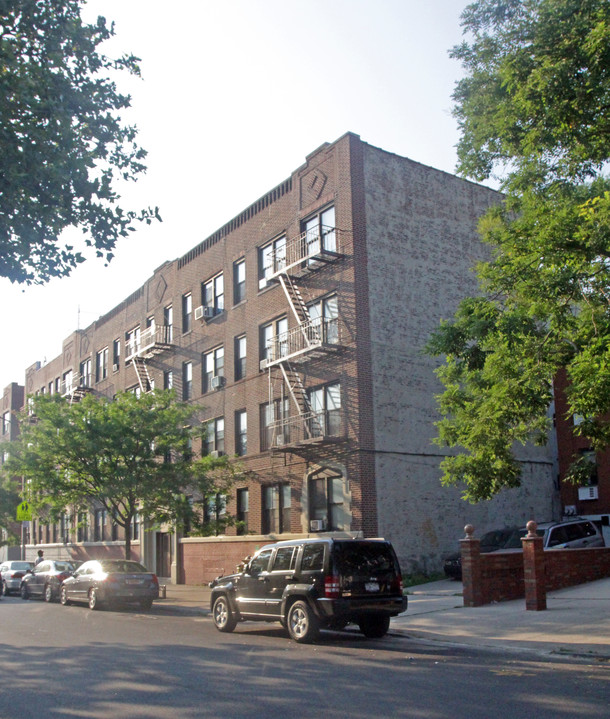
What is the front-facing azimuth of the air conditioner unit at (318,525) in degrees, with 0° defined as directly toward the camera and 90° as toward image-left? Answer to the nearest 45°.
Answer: approximately 45°

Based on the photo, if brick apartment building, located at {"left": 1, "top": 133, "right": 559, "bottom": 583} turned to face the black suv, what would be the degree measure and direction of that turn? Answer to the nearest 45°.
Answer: approximately 45° to its left

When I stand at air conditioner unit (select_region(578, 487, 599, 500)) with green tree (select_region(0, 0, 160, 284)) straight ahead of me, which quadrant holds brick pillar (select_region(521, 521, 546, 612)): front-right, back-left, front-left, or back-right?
front-left

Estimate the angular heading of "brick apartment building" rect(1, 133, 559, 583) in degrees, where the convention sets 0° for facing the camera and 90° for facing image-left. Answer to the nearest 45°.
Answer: approximately 45°

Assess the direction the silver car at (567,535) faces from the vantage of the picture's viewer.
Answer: facing the viewer and to the left of the viewer

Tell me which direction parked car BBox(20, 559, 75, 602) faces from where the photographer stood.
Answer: facing away from the viewer and to the left of the viewer

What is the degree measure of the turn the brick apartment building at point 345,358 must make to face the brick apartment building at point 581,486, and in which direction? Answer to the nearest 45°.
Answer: approximately 135° to its left

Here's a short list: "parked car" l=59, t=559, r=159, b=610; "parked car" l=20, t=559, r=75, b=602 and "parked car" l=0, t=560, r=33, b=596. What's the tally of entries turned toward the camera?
0

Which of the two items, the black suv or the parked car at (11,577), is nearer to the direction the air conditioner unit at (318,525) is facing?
the black suv

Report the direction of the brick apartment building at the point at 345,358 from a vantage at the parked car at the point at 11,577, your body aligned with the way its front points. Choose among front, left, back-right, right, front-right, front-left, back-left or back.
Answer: back

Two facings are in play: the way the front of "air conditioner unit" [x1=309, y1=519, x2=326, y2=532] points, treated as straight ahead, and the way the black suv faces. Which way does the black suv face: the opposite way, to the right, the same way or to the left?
to the right

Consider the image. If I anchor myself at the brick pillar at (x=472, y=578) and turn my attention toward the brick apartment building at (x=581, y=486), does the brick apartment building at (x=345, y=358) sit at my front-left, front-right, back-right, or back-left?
front-left

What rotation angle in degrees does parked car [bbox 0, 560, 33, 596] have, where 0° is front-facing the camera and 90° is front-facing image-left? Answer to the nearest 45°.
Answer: approximately 135°

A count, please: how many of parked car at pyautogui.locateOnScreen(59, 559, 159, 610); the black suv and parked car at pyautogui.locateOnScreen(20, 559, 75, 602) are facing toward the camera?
0

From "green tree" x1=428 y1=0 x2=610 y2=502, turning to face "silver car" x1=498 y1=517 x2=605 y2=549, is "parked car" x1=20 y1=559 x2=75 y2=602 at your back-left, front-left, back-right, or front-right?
front-left
